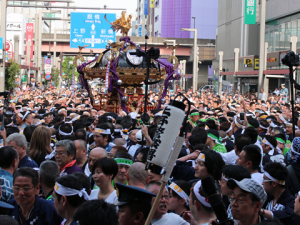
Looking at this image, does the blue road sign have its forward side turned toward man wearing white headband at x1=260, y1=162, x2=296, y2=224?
yes

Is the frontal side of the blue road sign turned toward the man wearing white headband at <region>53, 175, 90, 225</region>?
yes

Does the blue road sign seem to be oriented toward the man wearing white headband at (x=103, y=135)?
yes

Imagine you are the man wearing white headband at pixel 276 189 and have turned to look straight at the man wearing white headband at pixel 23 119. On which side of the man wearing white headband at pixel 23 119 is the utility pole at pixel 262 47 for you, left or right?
right

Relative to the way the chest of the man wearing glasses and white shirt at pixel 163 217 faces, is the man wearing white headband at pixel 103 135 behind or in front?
behind
